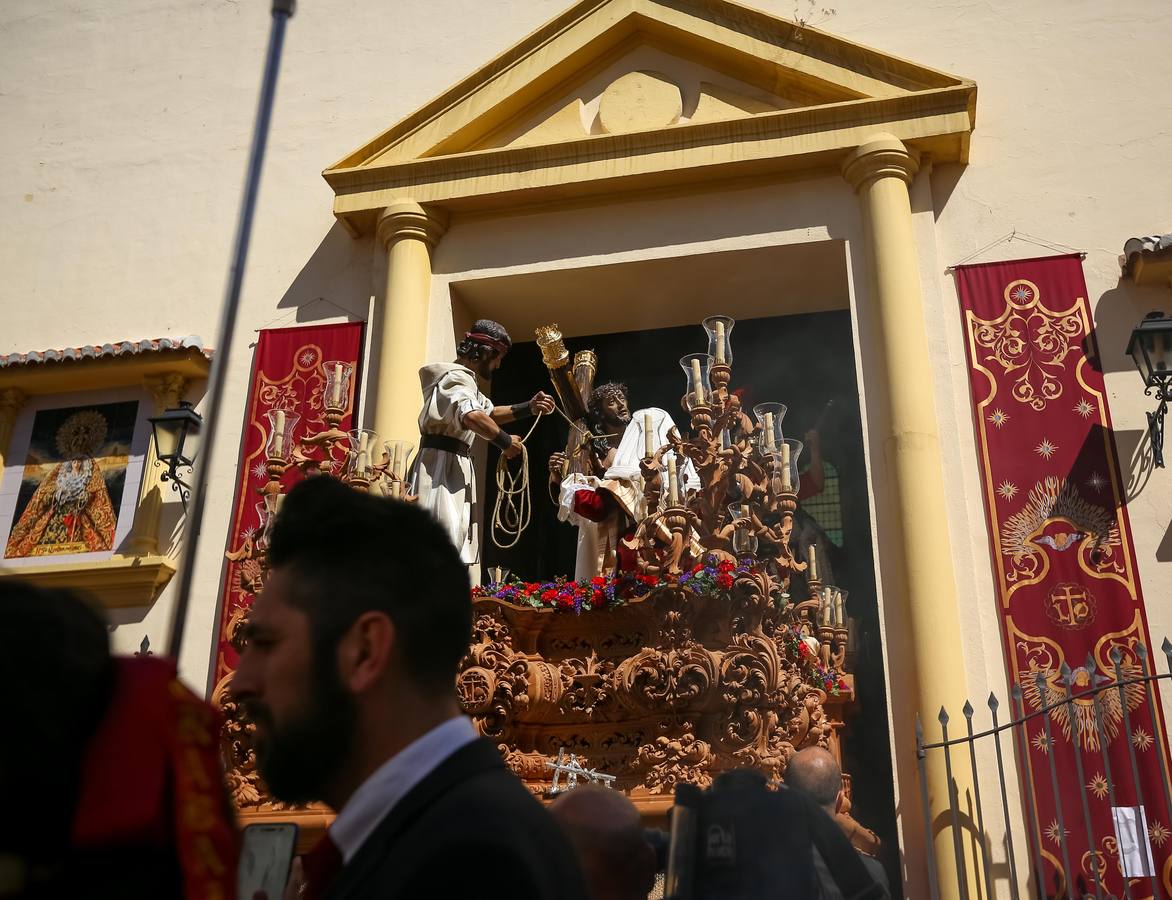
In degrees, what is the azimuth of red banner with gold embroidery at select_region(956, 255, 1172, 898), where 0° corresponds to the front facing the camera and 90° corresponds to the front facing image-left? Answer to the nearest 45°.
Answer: approximately 0°

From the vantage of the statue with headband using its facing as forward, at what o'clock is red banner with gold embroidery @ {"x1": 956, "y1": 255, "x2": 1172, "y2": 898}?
The red banner with gold embroidery is roughly at 12 o'clock from the statue with headband.

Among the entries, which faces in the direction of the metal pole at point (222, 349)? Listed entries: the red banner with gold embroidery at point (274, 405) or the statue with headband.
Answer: the red banner with gold embroidery

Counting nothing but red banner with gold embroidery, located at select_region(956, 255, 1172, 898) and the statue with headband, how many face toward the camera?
1

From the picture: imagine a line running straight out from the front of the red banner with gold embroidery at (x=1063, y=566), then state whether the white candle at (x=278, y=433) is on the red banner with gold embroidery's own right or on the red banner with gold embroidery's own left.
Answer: on the red banner with gold embroidery's own right

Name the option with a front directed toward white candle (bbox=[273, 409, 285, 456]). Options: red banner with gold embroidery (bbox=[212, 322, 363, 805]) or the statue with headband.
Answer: the red banner with gold embroidery

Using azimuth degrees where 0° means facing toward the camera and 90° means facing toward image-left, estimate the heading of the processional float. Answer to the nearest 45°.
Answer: approximately 45°

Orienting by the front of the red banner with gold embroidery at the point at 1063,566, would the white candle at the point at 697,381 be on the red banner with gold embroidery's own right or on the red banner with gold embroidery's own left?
on the red banner with gold embroidery's own right

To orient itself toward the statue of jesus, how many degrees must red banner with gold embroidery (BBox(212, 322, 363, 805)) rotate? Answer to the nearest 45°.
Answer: approximately 45° to its left

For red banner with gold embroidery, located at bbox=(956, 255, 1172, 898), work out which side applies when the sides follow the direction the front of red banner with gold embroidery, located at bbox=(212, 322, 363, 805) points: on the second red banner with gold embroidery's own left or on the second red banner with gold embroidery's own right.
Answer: on the second red banner with gold embroidery's own left

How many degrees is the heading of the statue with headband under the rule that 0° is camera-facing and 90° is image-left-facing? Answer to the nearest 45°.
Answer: approximately 270°
